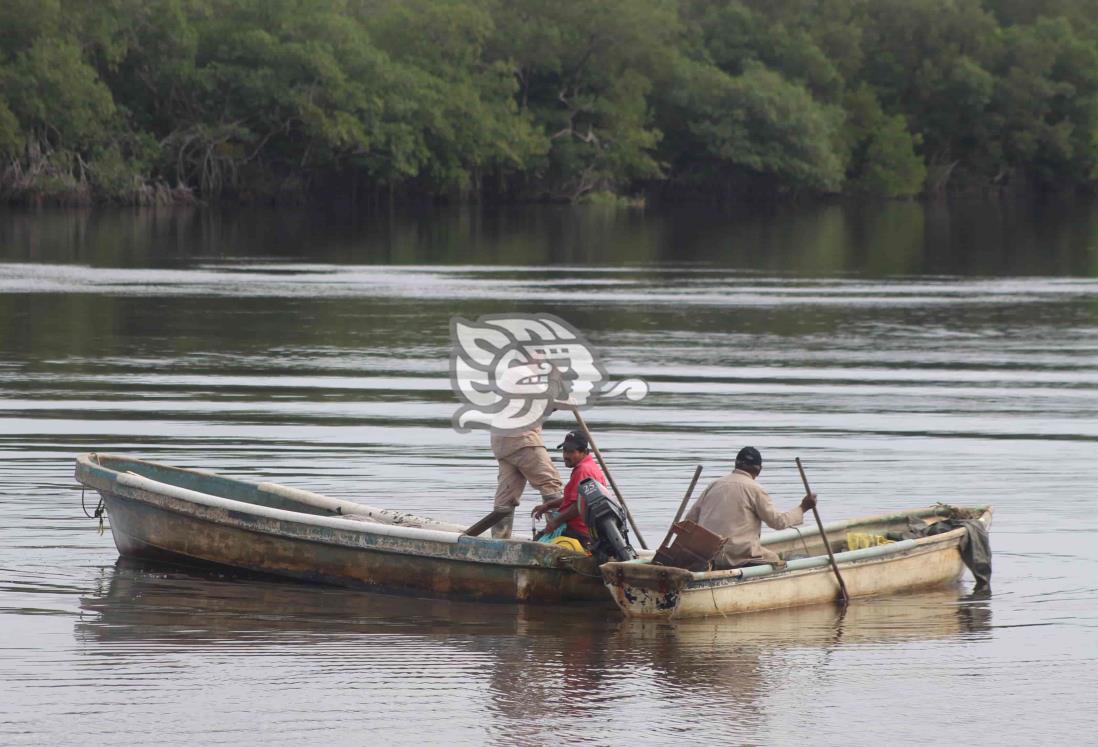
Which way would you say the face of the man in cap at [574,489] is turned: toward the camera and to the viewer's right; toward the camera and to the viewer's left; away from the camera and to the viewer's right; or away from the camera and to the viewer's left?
toward the camera and to the viewer's left

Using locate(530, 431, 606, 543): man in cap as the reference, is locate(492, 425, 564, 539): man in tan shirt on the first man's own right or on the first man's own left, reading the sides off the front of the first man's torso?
on the first man's own right

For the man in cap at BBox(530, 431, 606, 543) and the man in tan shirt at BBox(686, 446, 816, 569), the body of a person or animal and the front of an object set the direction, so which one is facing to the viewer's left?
the man in cap

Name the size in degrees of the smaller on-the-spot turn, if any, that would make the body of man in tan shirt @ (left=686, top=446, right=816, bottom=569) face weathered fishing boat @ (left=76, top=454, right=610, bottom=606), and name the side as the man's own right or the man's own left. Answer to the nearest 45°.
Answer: approximately 135° to the man's own left

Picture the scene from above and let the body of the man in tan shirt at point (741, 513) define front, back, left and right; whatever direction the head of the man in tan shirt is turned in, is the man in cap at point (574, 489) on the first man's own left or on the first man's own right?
on the first man's own left

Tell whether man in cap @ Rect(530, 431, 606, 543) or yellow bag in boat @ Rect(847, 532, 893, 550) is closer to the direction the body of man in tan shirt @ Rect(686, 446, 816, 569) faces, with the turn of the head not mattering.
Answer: the yellow bag in boat

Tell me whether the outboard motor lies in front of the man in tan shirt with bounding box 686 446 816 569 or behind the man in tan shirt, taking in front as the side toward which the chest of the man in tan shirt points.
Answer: behind

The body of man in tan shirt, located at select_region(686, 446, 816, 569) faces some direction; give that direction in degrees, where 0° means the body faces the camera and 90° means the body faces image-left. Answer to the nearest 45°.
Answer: approximately 225°
